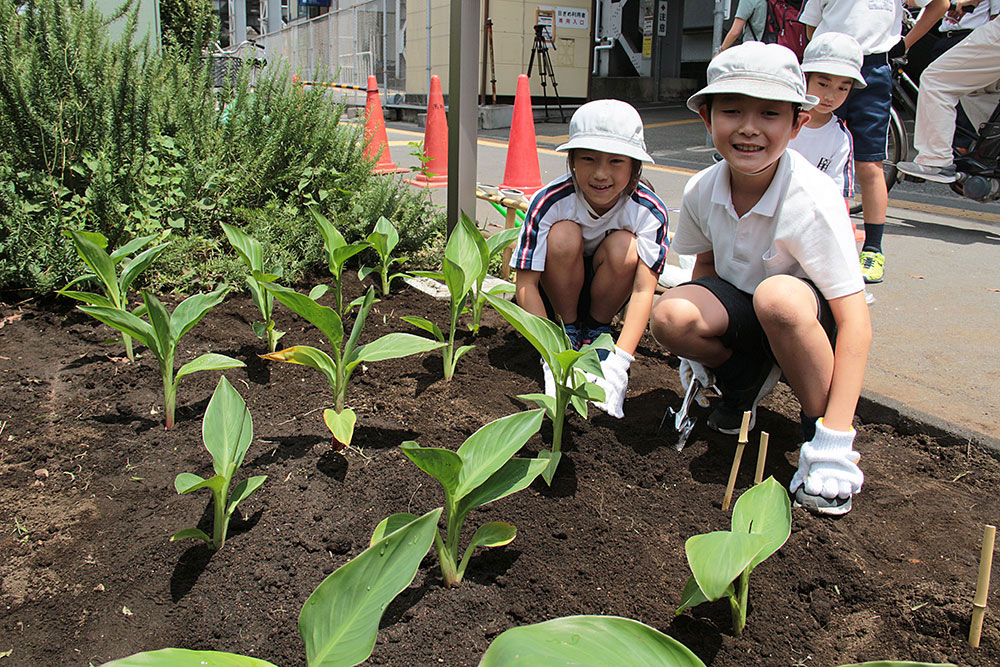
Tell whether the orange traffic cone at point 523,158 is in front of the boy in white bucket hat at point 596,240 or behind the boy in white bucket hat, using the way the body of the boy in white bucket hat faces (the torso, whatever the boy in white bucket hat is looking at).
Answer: behind

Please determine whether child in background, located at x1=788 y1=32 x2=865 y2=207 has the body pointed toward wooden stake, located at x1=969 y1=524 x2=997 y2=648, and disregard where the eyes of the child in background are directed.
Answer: yes

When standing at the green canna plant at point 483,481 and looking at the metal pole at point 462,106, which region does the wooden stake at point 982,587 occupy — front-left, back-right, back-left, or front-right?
back-right

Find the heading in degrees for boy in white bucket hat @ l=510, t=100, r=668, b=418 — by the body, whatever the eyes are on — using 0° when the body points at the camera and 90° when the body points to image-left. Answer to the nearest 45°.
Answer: approximately 0°

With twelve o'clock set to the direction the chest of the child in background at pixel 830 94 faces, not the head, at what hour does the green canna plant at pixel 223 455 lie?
The green canna plant is roughly at 1 o'clock from the child in background.

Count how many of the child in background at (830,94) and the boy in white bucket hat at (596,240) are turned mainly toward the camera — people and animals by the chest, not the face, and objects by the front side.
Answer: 2

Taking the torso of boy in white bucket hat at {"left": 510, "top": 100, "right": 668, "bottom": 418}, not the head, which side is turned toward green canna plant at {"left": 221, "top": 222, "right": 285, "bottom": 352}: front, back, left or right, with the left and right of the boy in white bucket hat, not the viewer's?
right
